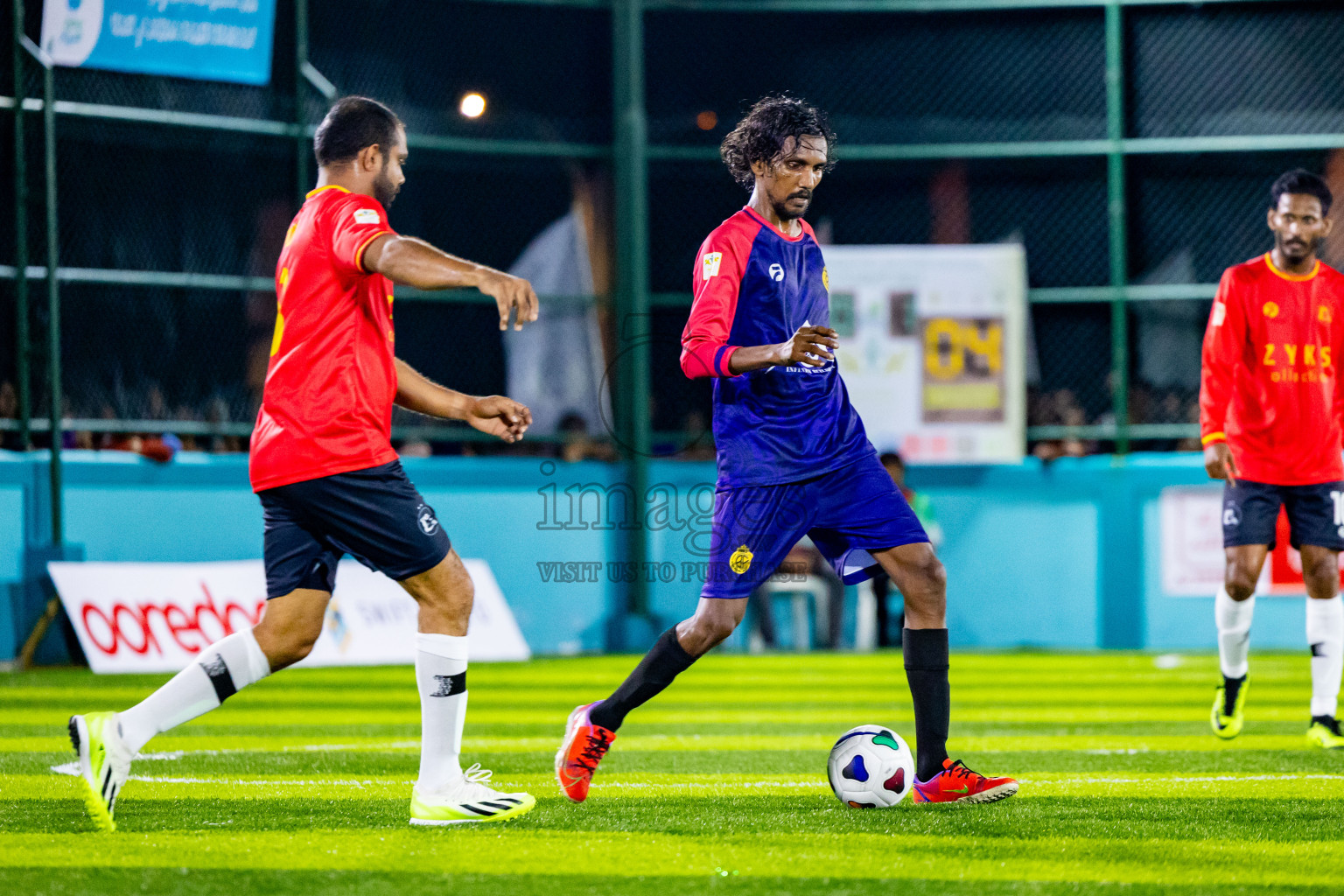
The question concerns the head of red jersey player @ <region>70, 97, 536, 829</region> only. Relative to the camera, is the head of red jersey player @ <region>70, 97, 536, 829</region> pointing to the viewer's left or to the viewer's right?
to the viewer's right

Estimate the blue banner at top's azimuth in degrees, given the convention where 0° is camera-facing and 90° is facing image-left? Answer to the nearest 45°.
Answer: approximately 0°

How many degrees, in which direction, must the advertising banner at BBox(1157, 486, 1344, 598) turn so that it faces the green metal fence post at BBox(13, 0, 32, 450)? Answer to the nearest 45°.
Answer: approximately 45° to its right

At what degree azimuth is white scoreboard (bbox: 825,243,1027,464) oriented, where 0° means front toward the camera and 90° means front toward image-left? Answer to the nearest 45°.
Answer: approximately 0°

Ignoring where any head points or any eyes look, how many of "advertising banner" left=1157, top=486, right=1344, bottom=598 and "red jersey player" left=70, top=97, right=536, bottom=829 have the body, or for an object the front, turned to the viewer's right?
1

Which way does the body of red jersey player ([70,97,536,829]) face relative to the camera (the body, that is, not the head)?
to the viewer's right

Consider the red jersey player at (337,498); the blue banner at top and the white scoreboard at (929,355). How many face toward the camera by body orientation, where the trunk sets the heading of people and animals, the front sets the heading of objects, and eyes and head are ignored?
2

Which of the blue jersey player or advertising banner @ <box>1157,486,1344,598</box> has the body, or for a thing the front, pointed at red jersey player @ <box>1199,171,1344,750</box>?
the advertising banner

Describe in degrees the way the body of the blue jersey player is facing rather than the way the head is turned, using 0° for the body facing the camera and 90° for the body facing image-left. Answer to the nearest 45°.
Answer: approximately 315°
